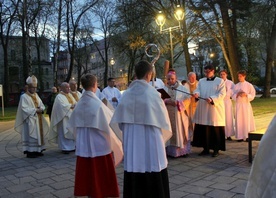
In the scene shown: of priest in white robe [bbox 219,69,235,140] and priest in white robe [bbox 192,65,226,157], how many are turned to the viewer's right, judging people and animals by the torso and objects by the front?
0

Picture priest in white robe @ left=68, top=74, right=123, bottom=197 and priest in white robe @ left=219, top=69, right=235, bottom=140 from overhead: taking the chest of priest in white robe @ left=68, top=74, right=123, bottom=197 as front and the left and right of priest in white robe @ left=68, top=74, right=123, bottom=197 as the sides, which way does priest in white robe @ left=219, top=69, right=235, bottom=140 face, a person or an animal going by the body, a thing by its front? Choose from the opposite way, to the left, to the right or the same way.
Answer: the opposite way

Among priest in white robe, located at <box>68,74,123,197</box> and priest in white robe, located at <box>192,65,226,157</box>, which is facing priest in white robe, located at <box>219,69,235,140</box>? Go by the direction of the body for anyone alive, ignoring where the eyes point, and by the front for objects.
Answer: priest in white robe, located at <box>68,74,123,197</box>

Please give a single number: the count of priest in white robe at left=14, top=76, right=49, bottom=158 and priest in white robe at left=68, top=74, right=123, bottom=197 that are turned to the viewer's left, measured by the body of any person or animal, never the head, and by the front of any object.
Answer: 0

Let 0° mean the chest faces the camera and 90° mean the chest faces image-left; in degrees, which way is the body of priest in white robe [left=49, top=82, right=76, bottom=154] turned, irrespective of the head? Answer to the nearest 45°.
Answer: approximately 315°

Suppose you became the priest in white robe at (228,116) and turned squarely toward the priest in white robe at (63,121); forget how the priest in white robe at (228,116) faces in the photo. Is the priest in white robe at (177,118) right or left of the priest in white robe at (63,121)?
left

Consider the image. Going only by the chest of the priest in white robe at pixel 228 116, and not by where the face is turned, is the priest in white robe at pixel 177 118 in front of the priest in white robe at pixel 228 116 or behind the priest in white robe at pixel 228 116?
in front

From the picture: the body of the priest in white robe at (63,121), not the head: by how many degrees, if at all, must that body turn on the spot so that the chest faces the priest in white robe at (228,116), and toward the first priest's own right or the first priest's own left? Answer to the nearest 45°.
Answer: approximately 45° to the first priest's own left

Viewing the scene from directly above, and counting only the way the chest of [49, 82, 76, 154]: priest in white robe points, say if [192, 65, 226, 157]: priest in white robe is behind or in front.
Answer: in front

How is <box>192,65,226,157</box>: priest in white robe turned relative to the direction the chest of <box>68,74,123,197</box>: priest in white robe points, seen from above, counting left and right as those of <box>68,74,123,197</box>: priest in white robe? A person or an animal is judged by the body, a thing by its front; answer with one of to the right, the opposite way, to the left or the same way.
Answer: the opposite way

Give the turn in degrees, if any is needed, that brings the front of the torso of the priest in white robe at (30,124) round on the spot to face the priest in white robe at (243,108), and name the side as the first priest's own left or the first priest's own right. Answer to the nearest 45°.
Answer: approximately 45° to the first priest's own left
